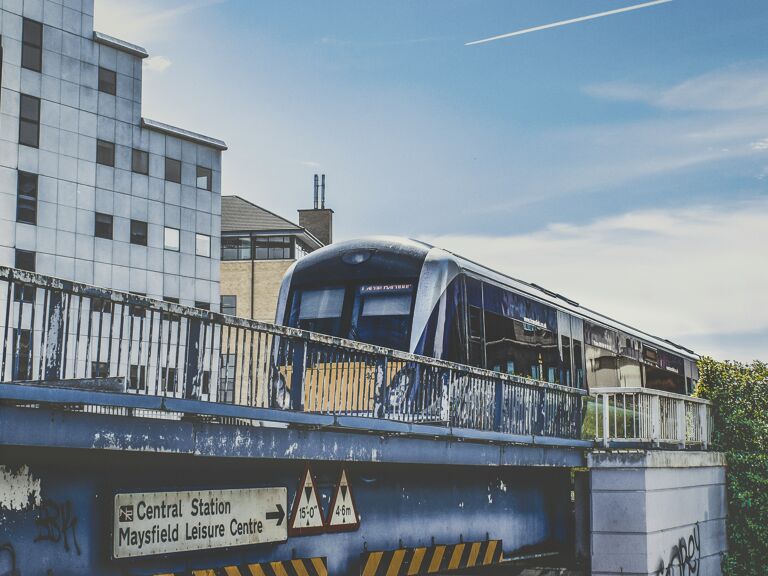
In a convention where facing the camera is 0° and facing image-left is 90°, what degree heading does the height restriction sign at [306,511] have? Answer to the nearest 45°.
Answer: approximately 315°

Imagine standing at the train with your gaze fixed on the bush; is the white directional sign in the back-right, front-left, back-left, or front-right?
back-right

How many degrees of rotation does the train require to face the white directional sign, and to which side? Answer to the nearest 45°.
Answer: approximately 45° to its left

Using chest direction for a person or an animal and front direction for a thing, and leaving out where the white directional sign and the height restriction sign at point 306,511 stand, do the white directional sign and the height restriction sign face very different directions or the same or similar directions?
same or similar directions

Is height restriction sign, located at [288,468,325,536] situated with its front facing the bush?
no

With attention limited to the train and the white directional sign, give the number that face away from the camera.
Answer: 0

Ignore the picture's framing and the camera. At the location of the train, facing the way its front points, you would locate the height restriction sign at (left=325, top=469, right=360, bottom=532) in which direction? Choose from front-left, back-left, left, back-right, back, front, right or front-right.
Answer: front-left

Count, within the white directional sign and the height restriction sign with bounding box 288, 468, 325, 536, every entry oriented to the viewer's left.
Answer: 0

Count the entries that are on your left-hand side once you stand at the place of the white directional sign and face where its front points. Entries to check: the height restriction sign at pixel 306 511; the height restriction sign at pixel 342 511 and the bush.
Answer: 3

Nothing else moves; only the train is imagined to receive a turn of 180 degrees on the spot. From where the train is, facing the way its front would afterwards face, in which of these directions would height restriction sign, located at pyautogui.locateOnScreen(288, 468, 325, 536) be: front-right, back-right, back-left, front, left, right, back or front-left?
back-right

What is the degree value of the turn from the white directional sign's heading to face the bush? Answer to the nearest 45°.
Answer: approximately 90° to its left

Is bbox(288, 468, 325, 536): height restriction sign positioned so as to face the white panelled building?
no

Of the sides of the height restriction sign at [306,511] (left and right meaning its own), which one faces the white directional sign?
right

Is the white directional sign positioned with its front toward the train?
no
